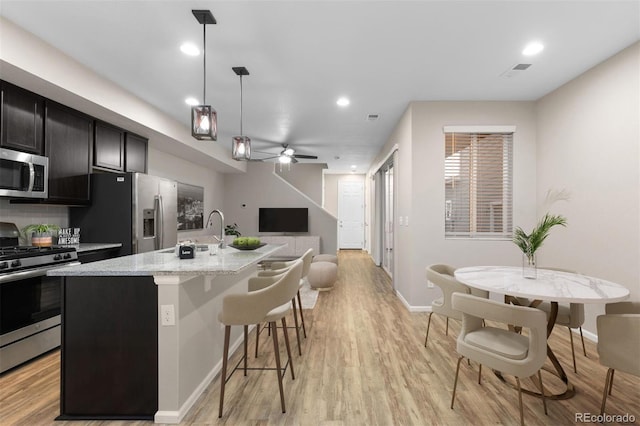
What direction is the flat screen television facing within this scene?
toward the camera

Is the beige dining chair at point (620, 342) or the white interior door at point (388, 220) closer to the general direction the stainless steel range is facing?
the beige dining chair

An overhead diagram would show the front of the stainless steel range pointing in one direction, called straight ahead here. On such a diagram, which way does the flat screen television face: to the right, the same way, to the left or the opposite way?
to the right

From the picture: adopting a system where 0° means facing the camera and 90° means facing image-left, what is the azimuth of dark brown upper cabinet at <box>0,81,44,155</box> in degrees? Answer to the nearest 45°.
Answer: approximately 315°

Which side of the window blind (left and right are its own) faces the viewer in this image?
front

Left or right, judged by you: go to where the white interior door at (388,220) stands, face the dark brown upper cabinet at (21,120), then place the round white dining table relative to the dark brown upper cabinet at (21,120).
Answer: left

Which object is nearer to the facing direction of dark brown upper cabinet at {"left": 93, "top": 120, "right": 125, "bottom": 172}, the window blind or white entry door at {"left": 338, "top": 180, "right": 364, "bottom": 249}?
the window blind

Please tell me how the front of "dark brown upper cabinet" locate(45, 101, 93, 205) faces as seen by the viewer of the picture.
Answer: facing the viewer and to the right of the viewer

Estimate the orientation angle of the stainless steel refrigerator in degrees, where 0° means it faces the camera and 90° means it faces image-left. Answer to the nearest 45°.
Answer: approximately 315°

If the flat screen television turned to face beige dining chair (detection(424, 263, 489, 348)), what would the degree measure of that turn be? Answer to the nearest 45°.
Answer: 0° — it already faces it

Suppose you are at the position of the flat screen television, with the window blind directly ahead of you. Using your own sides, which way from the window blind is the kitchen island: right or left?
right

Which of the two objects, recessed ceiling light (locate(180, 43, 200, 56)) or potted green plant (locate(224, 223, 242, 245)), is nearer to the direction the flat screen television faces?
the recessed ceiling light

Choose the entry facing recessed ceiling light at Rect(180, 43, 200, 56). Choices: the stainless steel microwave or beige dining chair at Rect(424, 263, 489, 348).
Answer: the stainless steel microwave
